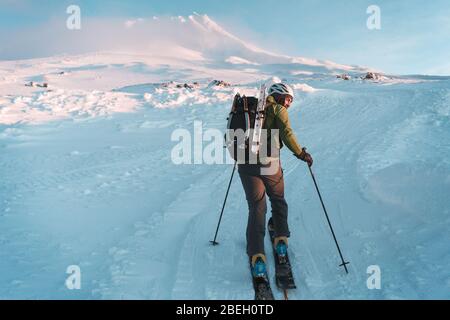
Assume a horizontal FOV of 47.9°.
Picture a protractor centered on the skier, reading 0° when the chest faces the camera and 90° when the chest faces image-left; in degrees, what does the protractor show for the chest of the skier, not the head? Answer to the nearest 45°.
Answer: approximately 180°
